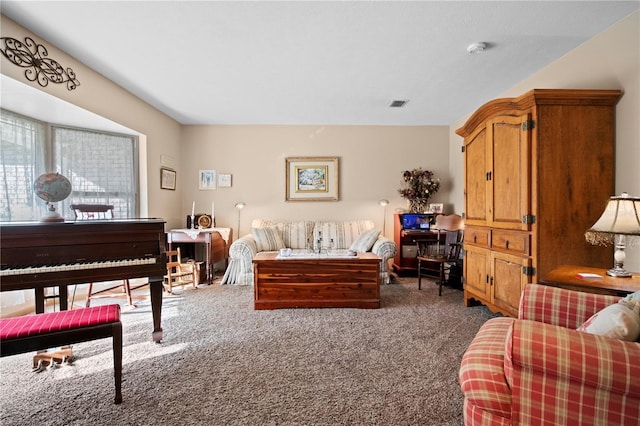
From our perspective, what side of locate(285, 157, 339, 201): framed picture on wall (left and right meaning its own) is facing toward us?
front

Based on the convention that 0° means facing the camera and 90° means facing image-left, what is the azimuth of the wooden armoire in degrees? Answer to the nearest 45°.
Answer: approximately 45°

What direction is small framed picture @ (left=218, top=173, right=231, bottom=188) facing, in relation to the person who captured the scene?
facing the viewer

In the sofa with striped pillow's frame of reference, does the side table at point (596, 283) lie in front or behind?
in front

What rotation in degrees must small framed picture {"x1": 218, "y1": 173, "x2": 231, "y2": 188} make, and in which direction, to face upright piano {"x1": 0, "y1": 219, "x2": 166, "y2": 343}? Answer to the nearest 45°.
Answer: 0° — it already faces it

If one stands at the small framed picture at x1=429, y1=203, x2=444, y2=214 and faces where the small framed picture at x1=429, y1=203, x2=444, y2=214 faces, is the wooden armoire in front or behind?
in front

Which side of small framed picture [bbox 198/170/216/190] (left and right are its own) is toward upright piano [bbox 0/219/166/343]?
front

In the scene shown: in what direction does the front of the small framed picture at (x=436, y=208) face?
toward the camera

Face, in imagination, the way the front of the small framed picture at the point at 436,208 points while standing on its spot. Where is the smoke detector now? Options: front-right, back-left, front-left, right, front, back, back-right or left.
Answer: front

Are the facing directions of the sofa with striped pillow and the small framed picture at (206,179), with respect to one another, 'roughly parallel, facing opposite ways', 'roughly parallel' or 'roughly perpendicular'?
roughly parallel

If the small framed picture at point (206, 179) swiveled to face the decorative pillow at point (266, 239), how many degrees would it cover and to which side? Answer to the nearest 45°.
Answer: approximately 45° to its left

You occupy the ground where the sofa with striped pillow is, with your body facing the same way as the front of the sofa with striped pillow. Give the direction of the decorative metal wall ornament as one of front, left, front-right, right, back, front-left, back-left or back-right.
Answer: front-right

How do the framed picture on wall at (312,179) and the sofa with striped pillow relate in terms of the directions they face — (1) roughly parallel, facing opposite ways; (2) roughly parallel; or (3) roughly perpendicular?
roughly parallel

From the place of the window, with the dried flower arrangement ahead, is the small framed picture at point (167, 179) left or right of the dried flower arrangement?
left

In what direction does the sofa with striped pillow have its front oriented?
toward the camera
